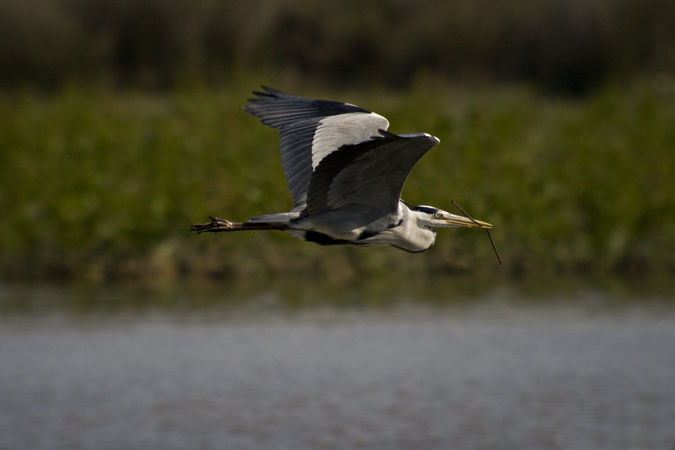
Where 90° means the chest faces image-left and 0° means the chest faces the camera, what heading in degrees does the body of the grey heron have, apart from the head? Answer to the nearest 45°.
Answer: approximately 270°
